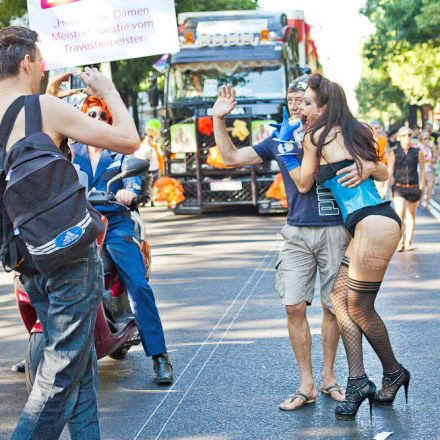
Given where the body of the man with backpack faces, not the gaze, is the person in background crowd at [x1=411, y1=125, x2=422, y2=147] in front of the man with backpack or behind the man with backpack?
in front

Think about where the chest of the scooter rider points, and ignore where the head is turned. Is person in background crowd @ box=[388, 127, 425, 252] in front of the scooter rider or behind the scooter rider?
behind

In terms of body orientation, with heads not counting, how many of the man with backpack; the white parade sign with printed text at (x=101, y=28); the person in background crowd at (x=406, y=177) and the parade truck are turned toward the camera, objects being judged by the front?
3

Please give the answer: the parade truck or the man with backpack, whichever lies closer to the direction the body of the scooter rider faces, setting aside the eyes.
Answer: the man with backpack

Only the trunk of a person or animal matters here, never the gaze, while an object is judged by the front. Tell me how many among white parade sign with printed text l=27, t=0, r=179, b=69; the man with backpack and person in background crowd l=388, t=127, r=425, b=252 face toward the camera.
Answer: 2

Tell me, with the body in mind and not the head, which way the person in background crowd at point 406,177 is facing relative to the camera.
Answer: toward the camera

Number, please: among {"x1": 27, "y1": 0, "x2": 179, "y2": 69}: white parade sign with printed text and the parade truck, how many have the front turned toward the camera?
2

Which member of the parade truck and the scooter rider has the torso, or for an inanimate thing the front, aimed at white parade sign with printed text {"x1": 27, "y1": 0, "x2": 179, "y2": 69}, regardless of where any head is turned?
the parade truck

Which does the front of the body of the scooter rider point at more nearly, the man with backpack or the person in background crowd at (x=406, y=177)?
the man with backpack

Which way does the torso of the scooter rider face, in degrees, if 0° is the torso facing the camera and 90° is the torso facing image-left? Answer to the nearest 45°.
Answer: approximately 45°

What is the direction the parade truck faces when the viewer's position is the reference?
facing the viewer

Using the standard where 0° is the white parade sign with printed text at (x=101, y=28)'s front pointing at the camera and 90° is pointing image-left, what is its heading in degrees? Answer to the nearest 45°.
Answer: approximately 0°

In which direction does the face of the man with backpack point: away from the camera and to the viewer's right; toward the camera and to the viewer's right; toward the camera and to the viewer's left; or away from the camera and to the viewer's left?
away from the camera and to the viewer's right

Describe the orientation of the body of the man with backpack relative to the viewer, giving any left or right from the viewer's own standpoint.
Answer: facing away from the viewer and to the right of the viewer
